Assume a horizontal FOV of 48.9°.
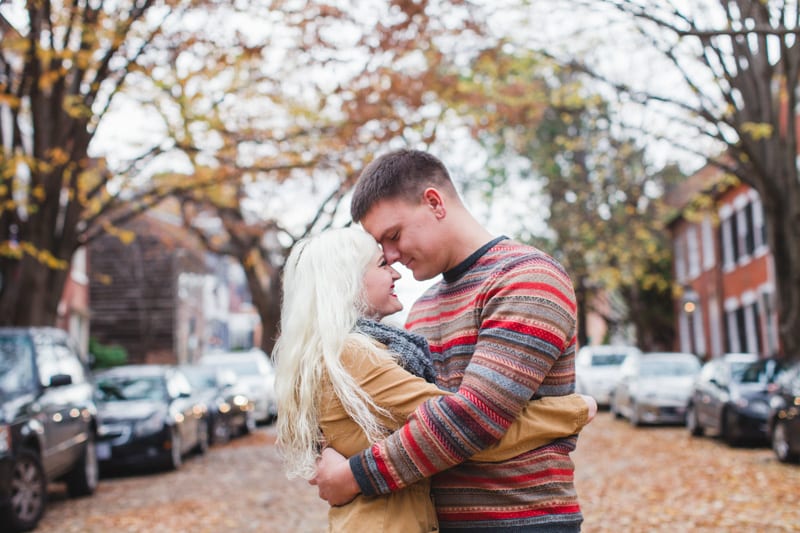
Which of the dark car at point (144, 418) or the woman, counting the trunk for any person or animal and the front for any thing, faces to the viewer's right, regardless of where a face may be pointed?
the woman

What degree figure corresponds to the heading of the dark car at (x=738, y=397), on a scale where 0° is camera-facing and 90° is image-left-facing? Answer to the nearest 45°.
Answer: approximately 315°

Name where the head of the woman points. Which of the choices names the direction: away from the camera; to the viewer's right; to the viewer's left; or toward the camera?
to the viewer's right

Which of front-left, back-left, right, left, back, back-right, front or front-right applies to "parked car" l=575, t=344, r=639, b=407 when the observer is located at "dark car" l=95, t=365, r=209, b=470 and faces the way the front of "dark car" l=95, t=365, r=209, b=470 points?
back

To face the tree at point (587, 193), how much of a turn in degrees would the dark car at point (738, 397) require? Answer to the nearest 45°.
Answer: approximately 135° to its left

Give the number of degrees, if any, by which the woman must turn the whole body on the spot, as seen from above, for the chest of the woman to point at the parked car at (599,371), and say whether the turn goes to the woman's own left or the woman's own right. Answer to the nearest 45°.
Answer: approximately 90° to the woman's own left

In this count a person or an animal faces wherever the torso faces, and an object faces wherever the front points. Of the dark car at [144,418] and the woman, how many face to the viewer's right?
1

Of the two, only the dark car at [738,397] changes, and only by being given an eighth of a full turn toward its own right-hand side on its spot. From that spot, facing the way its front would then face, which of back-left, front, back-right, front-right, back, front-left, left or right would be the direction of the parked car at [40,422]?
front-right

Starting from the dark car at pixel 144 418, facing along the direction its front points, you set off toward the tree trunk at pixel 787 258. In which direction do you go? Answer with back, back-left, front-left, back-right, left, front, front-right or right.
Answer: back-left

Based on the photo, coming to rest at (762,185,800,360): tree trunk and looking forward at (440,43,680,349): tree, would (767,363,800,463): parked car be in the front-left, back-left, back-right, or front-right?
back-left

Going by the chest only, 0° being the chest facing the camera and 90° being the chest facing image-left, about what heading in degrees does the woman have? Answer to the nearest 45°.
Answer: approximately 270°

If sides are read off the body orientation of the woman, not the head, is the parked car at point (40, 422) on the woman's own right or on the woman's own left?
on the woman's own left
